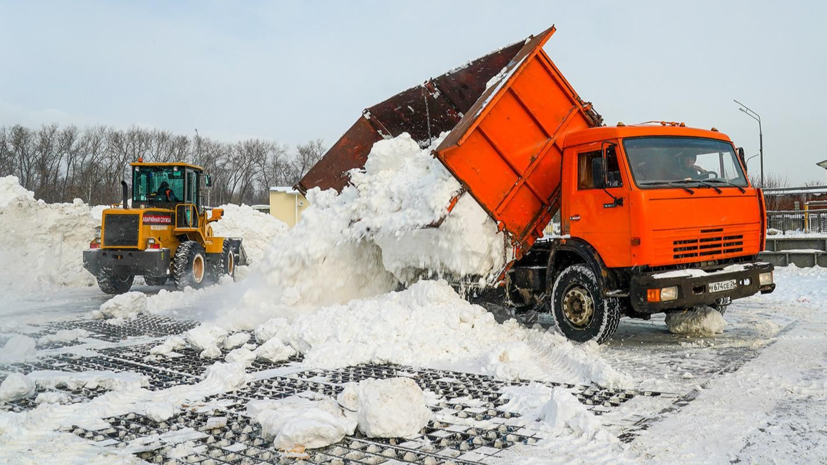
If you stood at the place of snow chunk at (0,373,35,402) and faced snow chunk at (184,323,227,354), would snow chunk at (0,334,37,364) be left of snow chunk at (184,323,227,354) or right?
left

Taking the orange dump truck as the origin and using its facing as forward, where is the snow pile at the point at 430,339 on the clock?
The snow pile is roughly at 4 o'clock from the orange dump truck.

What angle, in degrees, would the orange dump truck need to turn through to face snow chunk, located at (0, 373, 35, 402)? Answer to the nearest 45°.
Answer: approximately 90° to its right

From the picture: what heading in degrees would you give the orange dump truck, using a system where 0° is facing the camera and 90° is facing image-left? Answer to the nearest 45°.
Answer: approximately 315°

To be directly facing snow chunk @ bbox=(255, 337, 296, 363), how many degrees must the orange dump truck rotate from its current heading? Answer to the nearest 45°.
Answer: approximately 135° to its right

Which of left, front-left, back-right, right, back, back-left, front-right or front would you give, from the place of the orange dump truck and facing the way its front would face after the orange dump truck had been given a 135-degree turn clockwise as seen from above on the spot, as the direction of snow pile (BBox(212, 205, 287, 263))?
front-right

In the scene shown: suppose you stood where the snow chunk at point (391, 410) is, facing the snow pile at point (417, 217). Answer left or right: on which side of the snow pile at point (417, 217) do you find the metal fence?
right

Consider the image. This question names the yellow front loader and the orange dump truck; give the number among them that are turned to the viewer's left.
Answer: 0
